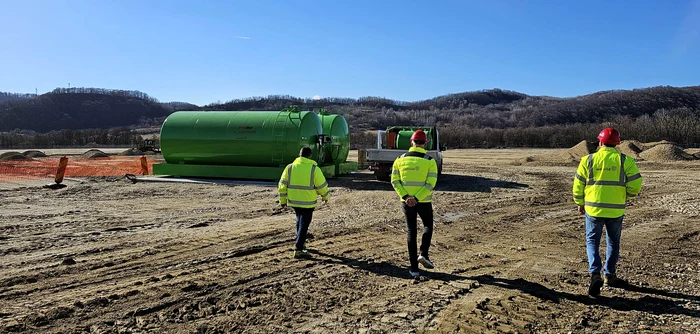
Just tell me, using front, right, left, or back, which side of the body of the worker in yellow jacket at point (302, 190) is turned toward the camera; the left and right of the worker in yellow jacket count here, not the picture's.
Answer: back

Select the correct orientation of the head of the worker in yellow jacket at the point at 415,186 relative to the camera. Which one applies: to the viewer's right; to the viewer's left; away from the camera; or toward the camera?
away from the camera

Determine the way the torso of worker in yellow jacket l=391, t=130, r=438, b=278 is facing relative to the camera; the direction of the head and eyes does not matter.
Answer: away from the camera

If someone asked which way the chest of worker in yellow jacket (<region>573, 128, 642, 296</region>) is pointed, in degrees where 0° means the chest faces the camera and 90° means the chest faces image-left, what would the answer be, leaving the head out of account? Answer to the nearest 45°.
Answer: approximately 180°

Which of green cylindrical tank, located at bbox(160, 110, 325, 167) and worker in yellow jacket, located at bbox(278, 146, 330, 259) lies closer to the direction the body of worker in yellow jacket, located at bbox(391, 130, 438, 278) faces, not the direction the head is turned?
the green cylindrical tank

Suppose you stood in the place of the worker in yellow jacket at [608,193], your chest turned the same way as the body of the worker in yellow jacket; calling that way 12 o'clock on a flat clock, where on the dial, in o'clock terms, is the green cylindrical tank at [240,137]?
The green cylindrical tank is roughly at 10 o'clock from the worker in yellow jacket.

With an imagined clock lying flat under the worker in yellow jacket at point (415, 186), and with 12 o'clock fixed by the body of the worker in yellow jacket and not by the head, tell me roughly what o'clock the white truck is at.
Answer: The white truck is roughly at 12 o'clock from the worker in yellow jacket.
